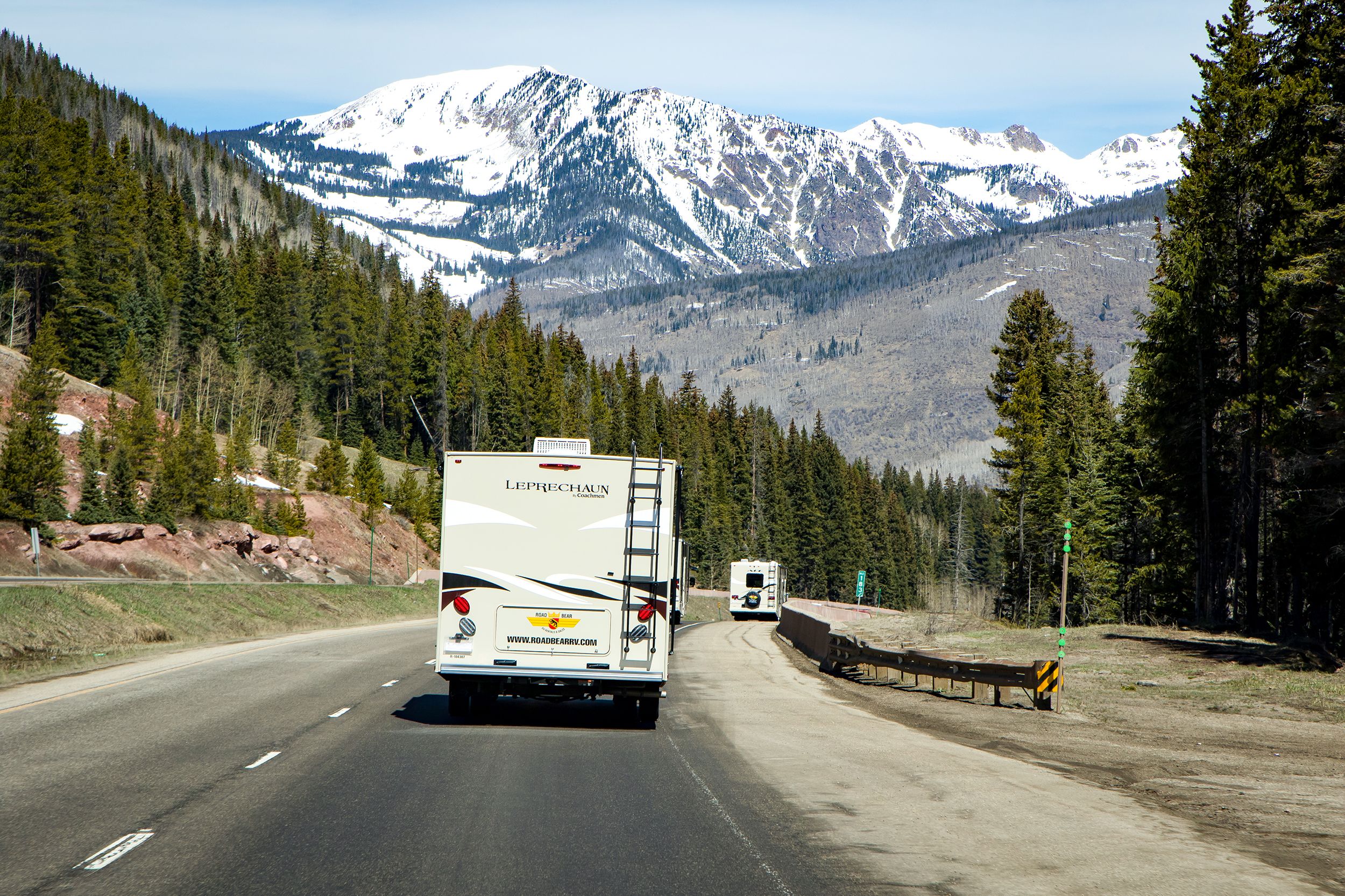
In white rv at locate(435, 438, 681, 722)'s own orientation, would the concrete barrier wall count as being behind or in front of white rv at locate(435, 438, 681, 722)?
in front

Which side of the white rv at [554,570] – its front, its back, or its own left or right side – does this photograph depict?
back

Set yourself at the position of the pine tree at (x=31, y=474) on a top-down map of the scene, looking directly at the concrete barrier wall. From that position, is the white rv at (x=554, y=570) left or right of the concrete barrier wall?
right

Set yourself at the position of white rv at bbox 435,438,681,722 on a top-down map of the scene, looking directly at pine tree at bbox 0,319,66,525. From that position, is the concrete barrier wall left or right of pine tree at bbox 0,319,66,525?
right

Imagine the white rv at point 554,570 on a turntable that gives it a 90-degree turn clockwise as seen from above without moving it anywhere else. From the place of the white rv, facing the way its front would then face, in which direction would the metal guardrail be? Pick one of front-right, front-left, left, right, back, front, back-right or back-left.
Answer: front-left

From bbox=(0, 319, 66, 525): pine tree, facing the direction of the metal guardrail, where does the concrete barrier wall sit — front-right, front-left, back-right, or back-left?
front-left

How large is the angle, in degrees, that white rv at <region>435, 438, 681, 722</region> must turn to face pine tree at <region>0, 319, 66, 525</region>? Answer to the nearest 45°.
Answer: approximately 45° to its left
